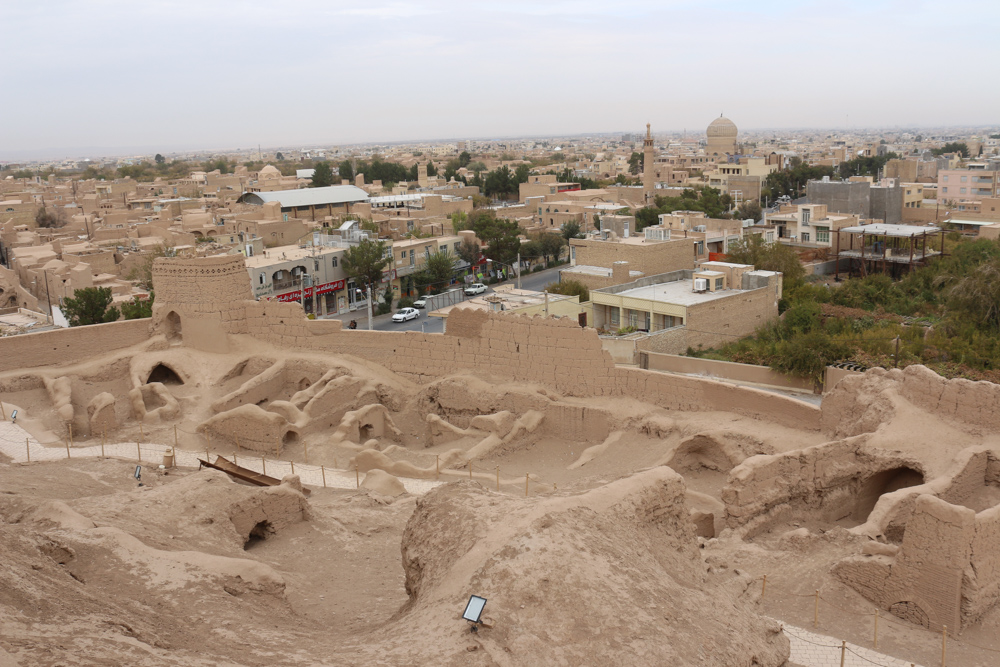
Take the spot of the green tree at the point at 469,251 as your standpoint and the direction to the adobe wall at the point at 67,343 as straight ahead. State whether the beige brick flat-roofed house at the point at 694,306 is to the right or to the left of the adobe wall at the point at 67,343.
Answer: left

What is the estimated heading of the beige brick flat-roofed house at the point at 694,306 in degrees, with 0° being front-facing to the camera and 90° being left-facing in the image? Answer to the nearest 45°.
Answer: approximately 45°

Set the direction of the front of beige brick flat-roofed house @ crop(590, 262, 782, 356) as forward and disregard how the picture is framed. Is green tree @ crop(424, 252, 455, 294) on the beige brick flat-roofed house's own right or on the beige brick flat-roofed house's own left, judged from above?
on the beige brick flat-roofed house's own right

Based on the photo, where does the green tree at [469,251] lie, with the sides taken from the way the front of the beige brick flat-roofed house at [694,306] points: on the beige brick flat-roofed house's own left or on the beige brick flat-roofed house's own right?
on the beige brick flat-roofed house's own right

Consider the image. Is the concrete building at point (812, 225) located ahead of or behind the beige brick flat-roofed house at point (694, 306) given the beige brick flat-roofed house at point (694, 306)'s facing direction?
behind

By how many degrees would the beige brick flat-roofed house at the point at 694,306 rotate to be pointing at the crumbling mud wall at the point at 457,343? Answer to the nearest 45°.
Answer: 0° — it already faces it
